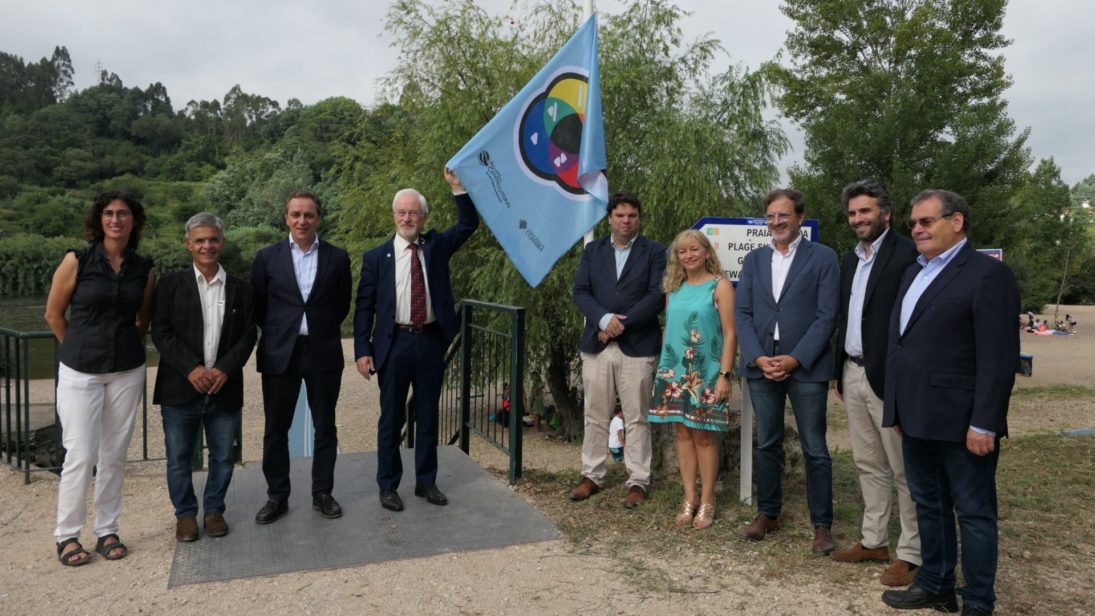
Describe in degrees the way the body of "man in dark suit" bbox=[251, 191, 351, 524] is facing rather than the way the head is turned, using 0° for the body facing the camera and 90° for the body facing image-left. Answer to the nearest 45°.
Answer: approximately 0°

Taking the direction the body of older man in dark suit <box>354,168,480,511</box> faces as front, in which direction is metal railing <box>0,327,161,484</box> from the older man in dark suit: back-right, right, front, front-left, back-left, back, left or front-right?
back-right

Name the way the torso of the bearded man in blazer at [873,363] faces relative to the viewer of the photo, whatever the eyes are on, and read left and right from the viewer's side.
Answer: facing the viewer and to the left of the viewer

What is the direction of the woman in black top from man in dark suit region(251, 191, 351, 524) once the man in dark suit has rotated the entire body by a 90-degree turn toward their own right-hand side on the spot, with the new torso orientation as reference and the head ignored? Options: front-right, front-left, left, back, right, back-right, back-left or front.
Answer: front

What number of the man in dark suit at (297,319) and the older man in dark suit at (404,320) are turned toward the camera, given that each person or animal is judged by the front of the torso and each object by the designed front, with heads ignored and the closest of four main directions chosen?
2

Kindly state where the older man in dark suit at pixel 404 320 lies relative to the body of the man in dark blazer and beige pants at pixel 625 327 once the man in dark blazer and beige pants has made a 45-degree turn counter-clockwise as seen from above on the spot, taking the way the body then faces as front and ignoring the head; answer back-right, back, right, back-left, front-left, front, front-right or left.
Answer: back-right

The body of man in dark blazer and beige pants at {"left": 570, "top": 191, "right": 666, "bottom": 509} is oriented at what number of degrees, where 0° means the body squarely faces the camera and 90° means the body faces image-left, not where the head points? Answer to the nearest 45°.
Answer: approximately 0°

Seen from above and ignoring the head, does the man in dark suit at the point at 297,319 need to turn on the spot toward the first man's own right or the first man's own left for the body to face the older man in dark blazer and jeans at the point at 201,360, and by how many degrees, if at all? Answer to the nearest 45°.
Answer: approximately 90° to the first man's own right

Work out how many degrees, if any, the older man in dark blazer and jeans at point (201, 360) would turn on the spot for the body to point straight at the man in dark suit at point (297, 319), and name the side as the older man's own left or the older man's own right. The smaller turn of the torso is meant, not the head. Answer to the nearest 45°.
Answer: approximately 90° to the older man's own left

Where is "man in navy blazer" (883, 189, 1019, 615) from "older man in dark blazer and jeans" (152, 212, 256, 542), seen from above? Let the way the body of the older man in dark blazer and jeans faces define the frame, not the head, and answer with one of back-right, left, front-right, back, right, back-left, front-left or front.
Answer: front-left

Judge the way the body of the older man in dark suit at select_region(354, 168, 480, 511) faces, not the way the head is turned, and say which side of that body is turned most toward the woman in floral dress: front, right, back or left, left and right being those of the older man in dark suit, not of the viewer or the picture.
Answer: left
